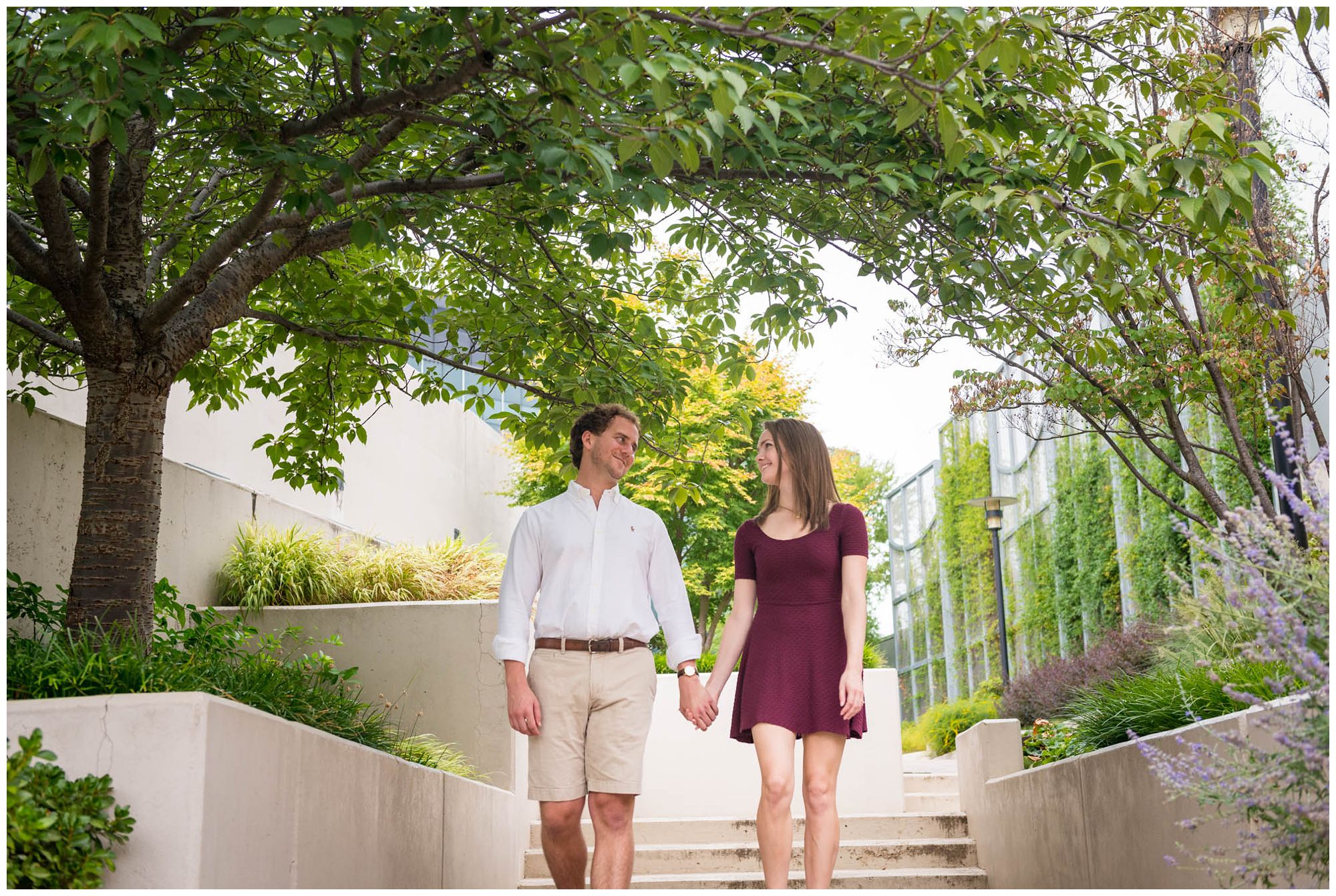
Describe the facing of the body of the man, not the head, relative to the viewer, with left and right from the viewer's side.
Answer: facing the viewer

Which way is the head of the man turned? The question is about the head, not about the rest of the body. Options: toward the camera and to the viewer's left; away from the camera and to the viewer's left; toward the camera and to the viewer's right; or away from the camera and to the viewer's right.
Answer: toward the camera and to the viewer's right

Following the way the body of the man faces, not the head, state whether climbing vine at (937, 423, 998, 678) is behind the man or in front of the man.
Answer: behind

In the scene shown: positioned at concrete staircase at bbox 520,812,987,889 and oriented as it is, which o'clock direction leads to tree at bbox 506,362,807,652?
The tree is roughly at 6 o'clock from the concrete staircase.

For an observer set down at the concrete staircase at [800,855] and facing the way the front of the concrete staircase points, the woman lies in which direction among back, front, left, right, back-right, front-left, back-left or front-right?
front

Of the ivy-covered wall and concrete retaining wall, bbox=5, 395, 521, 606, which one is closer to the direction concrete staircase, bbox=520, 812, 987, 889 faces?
the concrete retaining wall

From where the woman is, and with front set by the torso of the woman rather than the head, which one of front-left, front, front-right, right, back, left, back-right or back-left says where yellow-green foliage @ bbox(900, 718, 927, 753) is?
back

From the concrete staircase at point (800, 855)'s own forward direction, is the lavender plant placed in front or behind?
in front

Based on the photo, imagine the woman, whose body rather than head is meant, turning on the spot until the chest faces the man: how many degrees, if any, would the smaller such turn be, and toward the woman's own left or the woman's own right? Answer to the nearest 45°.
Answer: approximately 90° to the woman's own right

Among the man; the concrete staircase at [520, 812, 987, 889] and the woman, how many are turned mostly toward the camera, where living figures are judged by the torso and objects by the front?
3

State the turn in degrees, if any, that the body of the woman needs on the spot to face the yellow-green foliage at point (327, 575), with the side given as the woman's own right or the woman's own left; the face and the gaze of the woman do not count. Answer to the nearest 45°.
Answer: approximately 135° to the woman's own right
